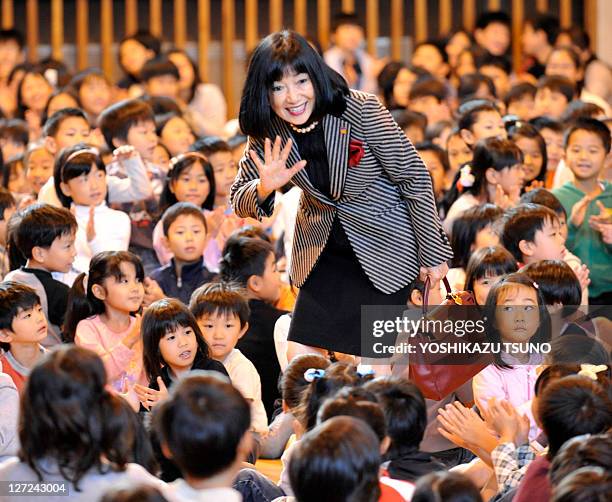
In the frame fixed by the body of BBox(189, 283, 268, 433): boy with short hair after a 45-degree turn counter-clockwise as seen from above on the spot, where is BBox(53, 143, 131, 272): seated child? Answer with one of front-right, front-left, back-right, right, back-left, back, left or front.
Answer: back

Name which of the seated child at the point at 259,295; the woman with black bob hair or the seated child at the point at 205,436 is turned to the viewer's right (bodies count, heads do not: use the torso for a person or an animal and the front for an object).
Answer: the seated child at the point at 259,295

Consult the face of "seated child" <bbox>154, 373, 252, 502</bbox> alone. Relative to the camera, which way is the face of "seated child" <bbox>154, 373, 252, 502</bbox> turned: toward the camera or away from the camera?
away from the camera

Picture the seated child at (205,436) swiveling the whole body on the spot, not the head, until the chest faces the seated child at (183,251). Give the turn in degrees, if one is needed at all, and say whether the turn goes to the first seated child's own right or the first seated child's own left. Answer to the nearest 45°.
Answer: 0° — they already face them

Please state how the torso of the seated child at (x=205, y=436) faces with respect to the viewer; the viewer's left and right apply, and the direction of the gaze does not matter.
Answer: facing away from the viewer

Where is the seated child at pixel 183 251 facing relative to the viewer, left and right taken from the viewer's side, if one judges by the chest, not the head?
facing the viewer

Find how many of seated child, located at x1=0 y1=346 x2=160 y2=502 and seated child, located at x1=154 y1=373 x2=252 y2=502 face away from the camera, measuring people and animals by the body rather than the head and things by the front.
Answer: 2

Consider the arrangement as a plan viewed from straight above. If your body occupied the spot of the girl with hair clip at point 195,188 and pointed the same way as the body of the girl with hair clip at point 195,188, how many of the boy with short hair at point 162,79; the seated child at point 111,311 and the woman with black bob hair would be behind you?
1

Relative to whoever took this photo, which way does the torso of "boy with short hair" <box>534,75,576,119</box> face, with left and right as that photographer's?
facing the viewer and to the left of the viewer
